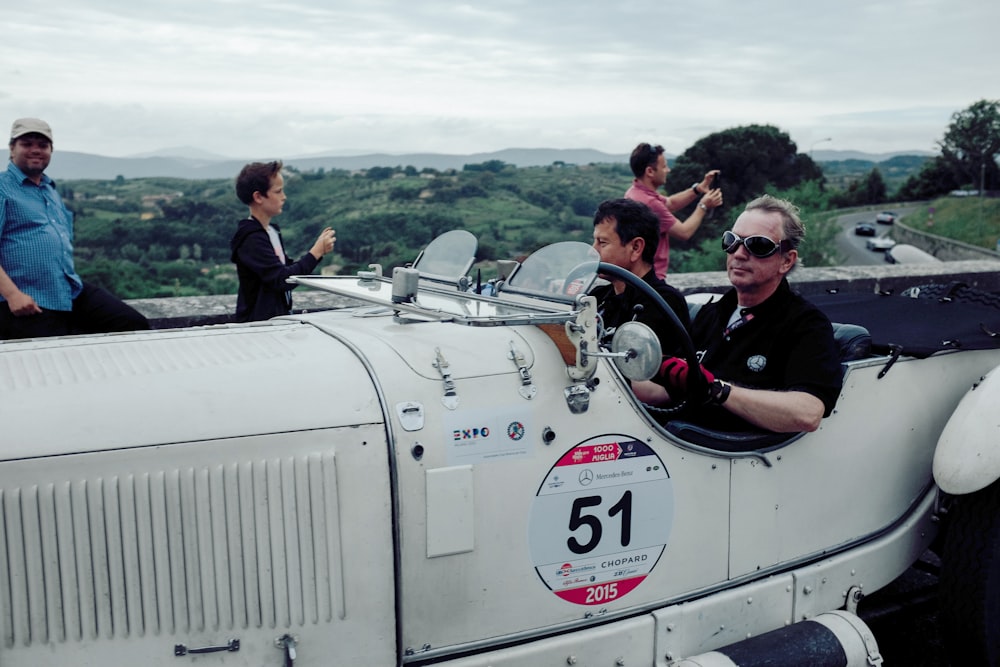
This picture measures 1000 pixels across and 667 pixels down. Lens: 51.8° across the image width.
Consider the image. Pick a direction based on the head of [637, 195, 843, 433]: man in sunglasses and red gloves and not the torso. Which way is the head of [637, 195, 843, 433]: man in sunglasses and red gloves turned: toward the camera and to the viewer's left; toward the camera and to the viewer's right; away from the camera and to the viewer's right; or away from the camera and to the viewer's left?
toward the camera and to the viewer's left

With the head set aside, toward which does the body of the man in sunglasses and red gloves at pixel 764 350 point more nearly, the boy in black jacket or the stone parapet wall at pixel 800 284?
the boy in black jacket

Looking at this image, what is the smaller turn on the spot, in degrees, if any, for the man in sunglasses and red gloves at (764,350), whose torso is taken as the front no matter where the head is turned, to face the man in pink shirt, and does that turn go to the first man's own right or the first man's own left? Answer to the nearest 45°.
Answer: approximately 135° to the first man's own right

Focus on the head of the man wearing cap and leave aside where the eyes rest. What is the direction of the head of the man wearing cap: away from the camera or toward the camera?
toward the camera

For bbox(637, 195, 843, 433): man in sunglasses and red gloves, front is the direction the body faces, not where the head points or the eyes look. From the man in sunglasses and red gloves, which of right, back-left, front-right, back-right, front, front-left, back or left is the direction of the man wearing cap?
front-right

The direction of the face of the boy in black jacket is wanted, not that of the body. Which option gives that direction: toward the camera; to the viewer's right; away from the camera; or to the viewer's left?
to the viewer's right

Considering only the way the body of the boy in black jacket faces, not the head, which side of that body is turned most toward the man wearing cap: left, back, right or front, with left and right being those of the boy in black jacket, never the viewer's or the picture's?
back

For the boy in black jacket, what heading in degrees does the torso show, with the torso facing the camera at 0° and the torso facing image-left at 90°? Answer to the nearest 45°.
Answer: approximately 270°

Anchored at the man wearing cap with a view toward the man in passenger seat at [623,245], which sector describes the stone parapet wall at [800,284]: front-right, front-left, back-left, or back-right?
front-left

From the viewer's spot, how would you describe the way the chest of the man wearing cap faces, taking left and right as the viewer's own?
facing the viewer and to the right of the viewer

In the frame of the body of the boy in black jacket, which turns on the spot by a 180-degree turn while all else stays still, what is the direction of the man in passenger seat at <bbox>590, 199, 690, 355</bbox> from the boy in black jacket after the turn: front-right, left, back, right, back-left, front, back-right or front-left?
back-left

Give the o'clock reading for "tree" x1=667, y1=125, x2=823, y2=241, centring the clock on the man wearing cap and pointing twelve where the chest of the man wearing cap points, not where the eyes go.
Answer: The tree is roughly at 9 o'clock from the man wearing cap.

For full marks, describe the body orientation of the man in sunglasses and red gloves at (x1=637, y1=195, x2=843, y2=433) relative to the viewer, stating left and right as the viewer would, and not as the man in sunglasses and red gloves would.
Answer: facing the viewer and to the left of the viewer

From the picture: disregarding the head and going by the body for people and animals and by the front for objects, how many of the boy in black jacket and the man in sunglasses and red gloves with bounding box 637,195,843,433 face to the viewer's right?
1
